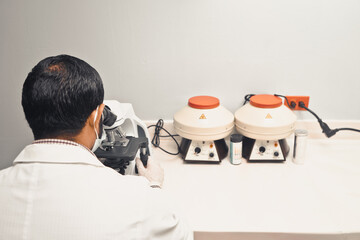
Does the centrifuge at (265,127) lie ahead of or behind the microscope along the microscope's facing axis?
behind

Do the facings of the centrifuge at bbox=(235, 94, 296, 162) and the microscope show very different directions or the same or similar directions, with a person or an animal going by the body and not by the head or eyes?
same or similar directions

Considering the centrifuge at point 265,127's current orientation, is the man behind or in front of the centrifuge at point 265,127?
in front

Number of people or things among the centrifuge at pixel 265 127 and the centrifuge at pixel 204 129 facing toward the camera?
2

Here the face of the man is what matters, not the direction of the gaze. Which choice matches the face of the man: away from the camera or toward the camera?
away from the camera

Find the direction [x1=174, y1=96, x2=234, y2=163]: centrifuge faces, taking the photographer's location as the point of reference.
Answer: facing the viewer

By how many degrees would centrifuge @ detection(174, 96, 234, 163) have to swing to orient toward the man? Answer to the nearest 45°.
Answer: approximately 45° to its right

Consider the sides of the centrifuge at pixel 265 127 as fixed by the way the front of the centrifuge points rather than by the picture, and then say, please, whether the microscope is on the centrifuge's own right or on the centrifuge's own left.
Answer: on the centrifuge's own right

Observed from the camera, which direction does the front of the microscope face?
facing the viewer and to the left of the viewer

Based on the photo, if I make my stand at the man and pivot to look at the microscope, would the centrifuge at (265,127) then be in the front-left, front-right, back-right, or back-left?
front-right
